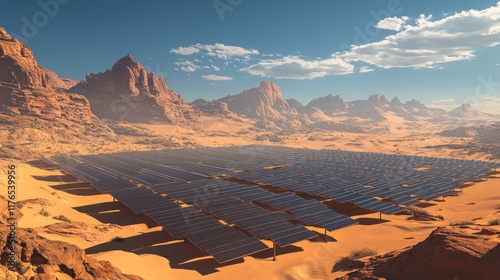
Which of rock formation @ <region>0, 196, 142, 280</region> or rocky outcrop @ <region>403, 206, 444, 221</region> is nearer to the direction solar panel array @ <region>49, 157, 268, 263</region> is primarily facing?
the rock formation

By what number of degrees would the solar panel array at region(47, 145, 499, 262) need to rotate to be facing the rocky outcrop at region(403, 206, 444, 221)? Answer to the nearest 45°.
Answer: approximately 135° to its left

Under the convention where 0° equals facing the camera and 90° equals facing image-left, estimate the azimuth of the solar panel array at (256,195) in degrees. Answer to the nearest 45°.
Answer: approximately 45°
